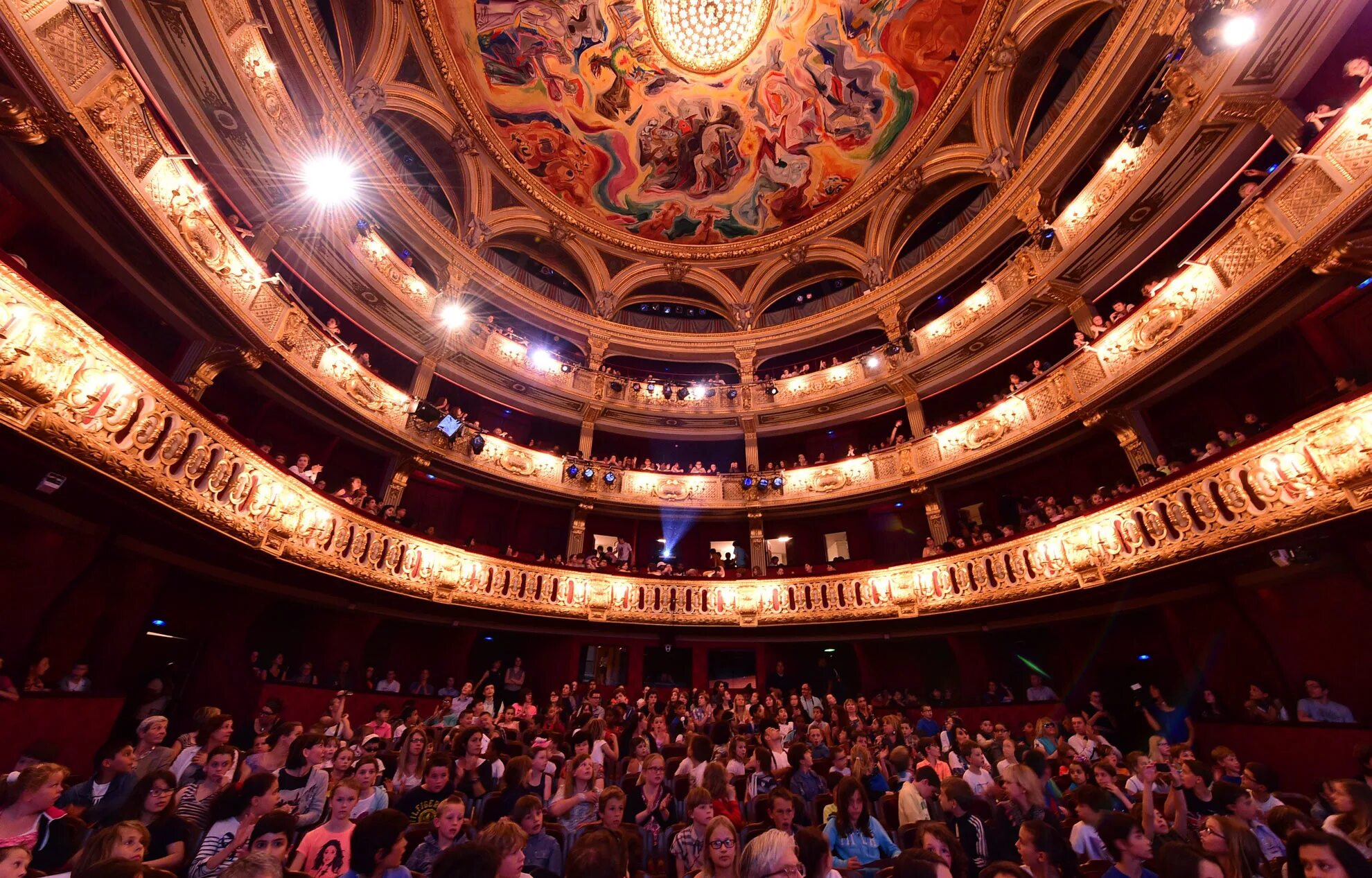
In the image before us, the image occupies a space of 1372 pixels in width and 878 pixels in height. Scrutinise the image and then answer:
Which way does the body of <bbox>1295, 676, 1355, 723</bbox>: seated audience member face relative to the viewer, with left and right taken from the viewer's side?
facing the viewer and to the left of the viewer

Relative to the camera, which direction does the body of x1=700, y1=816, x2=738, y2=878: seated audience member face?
toward the camera

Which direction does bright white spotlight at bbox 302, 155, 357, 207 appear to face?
toward the camera

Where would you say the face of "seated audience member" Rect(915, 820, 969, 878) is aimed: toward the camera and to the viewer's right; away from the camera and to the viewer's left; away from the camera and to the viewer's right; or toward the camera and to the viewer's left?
toward the camera and to the viewer's left
